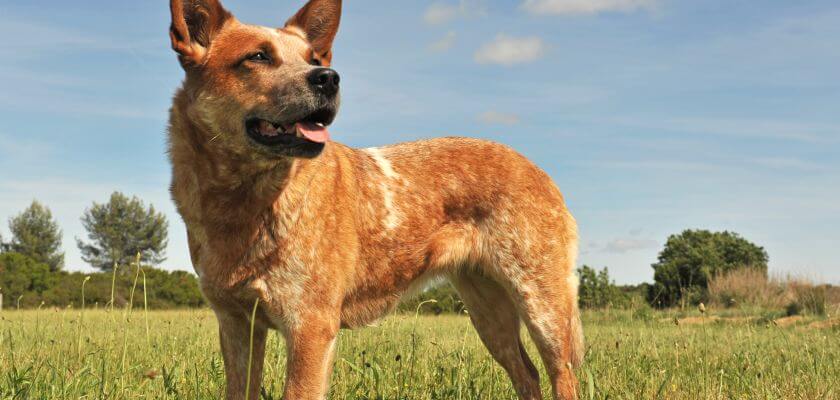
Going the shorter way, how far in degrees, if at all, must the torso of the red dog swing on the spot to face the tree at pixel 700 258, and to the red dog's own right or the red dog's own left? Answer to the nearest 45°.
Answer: approximately 180°

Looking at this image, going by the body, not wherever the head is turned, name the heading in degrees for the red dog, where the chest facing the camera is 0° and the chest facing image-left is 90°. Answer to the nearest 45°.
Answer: approximately 45°

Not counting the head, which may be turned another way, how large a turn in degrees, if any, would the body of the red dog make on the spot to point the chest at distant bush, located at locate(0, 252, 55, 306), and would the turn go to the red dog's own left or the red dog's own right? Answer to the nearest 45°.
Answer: approximately 90° to the red dog's own right

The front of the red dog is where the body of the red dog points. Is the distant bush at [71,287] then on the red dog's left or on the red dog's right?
on the red dog's right

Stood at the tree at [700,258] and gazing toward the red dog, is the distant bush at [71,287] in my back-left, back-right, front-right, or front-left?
front-right

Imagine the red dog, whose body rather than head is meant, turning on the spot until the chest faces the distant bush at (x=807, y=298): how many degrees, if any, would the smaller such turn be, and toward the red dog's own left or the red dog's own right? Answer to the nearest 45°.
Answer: approximately 180°
